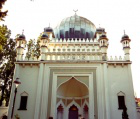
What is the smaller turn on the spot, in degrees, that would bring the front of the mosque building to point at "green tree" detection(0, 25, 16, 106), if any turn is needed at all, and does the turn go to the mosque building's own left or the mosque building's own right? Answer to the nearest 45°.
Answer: approximately 135° to the mosque building's own right

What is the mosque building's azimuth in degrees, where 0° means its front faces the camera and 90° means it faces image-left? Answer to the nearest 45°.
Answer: approximately 0°
